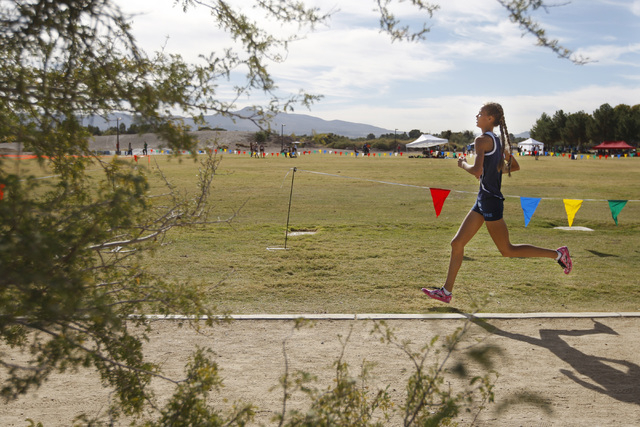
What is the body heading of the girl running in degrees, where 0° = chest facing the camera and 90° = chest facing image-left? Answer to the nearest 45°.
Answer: approximately 90°

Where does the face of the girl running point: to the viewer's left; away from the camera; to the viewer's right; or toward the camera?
to the viewer's left
